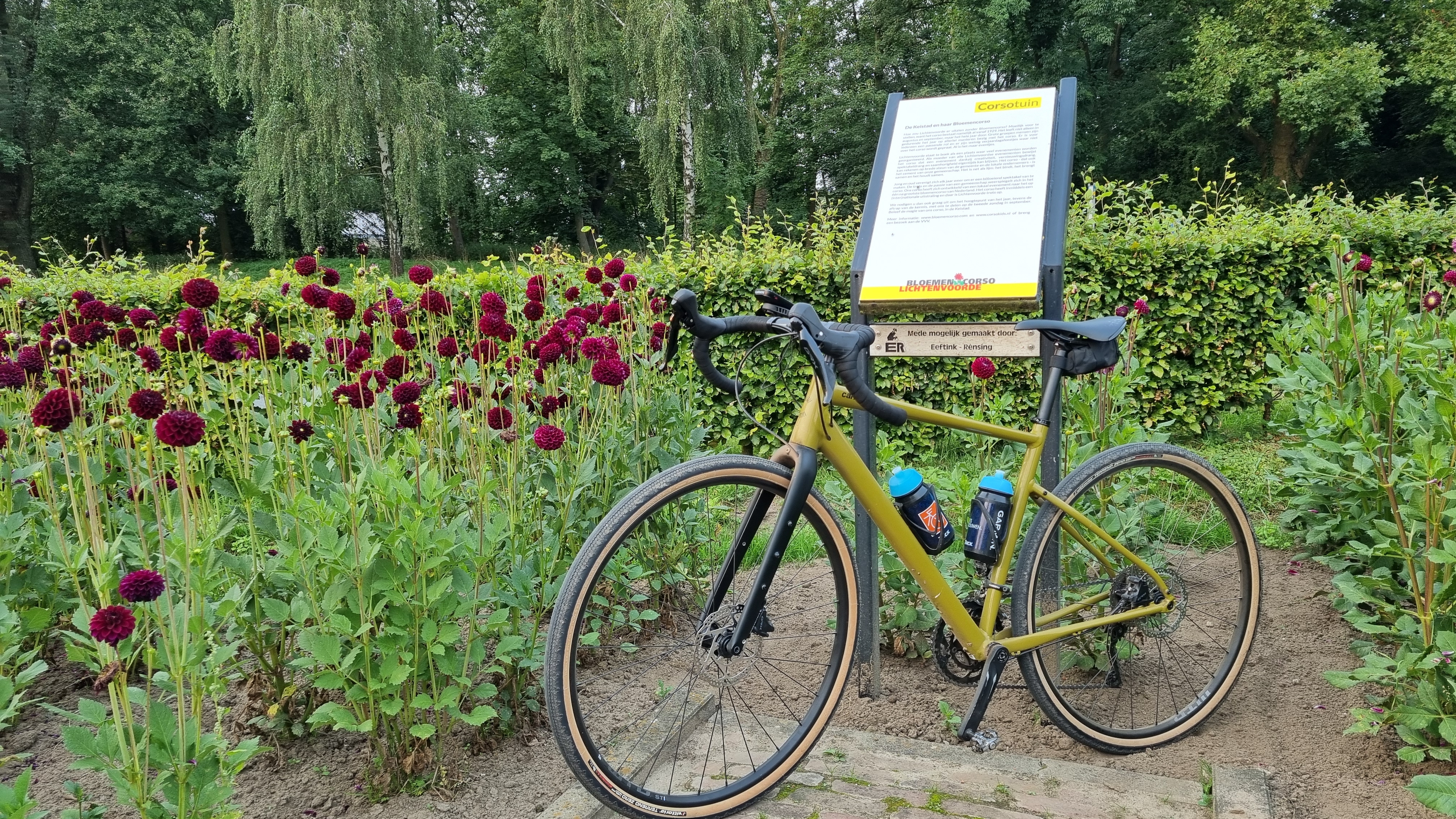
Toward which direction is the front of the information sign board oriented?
toward the camera

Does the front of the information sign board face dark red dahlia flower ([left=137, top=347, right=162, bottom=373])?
no

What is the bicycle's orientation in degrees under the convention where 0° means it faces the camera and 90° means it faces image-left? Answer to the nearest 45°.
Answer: approximately 45°

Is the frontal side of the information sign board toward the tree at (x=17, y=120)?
no

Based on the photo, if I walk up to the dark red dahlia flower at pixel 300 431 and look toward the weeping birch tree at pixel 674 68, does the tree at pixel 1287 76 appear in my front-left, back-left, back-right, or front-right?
front-right

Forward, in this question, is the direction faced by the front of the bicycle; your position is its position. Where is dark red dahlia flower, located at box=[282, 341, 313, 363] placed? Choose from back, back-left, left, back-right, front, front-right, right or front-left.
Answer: front-right

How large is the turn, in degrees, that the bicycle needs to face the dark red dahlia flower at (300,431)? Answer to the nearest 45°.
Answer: approximately 45° to its right

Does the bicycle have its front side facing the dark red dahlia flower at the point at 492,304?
no

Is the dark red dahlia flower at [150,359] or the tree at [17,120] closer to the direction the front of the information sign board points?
the dark red dahlia flower

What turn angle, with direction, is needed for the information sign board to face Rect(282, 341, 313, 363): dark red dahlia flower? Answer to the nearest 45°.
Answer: approximately 90° to its right
